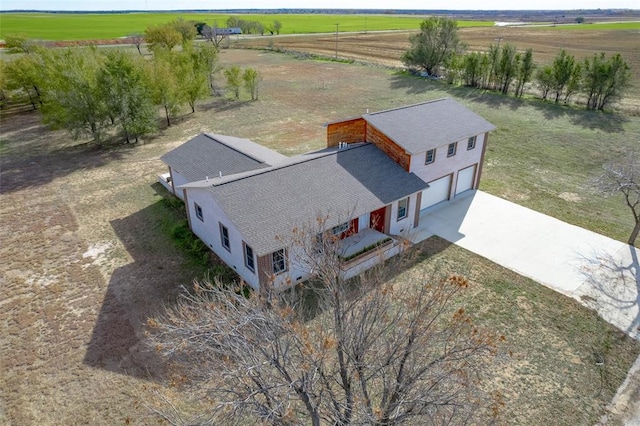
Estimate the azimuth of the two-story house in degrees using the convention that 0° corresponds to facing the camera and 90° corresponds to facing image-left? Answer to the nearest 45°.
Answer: approximately 315°

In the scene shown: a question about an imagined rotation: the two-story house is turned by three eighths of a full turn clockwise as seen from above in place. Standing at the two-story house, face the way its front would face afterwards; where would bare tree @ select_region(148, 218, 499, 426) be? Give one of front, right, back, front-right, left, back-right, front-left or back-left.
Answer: left
